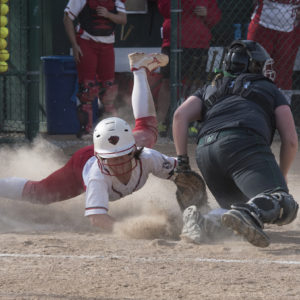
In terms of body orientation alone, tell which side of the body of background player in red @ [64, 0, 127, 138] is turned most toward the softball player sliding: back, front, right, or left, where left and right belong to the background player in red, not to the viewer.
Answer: front

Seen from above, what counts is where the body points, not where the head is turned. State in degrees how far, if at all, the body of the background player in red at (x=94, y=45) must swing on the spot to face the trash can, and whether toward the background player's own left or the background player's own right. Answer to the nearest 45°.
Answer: approximately 135° to the background player's own right

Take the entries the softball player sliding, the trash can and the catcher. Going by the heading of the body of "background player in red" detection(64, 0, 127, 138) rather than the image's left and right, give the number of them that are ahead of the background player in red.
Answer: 2

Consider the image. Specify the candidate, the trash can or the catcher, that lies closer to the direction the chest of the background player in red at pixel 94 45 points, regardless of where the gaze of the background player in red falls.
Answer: the catcher

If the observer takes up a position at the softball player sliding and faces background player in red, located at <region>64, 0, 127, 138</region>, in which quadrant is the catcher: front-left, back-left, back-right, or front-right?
back-right

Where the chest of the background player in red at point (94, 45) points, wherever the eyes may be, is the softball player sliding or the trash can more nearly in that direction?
the softball player sliding

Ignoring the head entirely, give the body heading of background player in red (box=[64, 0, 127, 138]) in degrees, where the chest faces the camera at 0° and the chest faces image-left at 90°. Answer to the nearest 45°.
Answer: approximately 0°

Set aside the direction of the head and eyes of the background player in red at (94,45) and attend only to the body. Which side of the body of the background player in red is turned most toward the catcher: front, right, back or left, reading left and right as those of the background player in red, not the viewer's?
front

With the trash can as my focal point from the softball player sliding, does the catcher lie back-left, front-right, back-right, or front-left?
back-right
